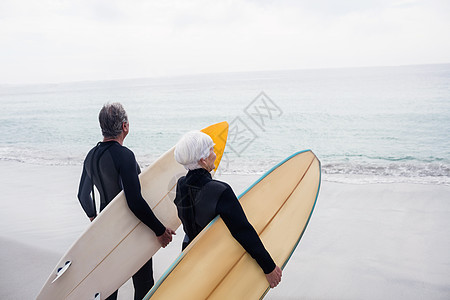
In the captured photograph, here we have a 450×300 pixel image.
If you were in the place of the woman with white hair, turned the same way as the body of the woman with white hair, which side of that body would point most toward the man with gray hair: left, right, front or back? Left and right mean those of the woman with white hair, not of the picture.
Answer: left

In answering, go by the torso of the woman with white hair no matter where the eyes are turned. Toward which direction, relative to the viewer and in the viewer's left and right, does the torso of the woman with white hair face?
facing away from the viewer and to the right of the viewer

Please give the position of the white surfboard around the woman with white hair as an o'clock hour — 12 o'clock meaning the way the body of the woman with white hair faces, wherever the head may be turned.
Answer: The white surfboard is roughly at 9 o'clock from the woman with white hair.

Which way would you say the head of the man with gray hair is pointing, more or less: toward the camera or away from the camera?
away from the camera
